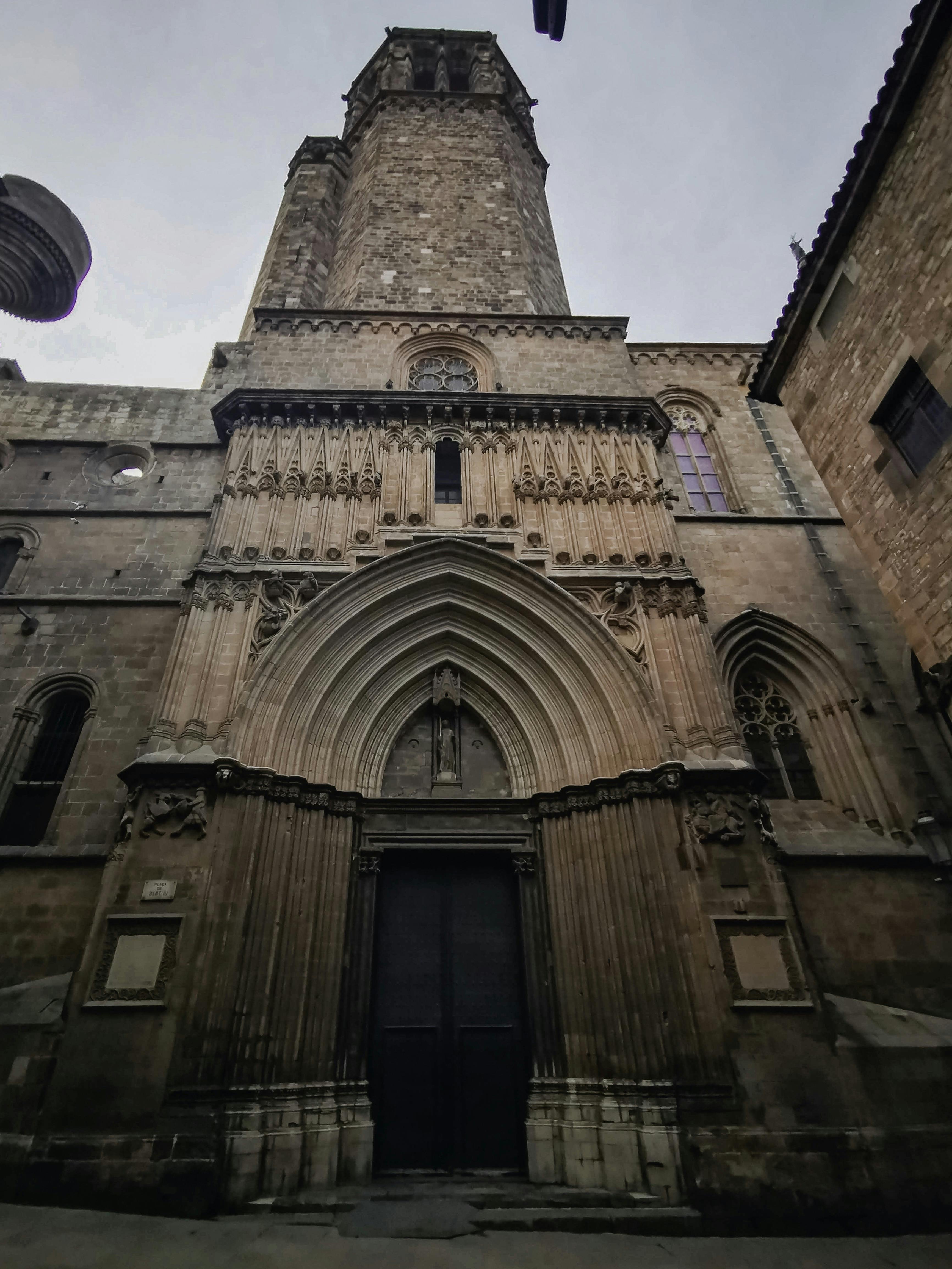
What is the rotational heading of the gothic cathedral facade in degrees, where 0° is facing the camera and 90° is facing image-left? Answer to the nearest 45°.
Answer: approximately 0°
